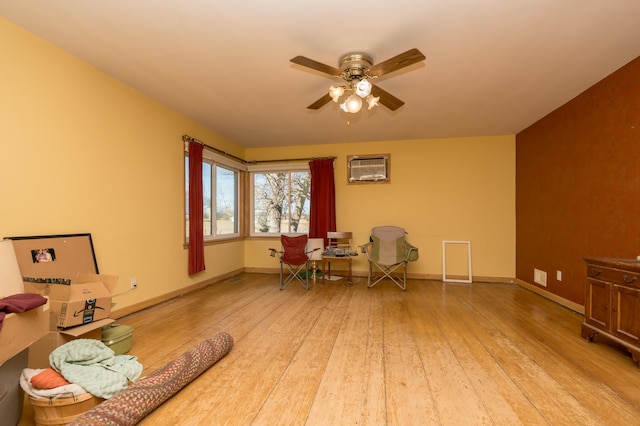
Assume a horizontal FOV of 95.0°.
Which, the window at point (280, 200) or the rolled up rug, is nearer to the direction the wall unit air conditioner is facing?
the rolled up rug

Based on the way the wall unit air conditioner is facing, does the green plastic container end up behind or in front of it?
in front

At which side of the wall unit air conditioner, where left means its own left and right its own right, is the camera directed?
front

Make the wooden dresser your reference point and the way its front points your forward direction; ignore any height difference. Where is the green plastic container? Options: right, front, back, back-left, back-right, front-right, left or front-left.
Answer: front

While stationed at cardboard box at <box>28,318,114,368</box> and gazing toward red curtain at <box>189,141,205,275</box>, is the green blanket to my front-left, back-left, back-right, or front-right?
back-right

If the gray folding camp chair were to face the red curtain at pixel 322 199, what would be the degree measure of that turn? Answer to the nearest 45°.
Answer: approximately 135° to its right

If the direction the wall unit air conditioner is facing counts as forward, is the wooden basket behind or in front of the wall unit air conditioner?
in front

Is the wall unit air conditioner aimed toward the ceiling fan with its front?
yes

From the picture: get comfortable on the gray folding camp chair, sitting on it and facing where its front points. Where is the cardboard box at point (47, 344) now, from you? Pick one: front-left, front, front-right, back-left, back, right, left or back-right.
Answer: front-right

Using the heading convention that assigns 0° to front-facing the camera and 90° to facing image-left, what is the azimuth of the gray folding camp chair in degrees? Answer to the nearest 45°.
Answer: approximately 0°

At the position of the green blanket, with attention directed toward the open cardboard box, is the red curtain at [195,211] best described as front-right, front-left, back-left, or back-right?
front-right

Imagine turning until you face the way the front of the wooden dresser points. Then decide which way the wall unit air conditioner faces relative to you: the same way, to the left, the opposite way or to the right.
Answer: to the left

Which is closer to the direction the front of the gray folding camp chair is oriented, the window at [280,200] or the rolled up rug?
the rolled up rug

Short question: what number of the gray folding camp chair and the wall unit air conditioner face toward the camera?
2

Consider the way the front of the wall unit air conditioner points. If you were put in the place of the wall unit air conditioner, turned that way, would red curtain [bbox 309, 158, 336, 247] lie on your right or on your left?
on your right

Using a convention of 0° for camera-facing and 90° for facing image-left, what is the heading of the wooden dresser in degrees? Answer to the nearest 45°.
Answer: approximately 45°

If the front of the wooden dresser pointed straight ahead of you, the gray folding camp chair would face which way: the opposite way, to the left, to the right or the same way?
to the left
